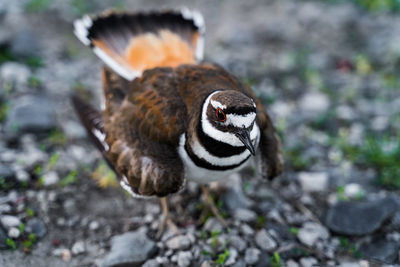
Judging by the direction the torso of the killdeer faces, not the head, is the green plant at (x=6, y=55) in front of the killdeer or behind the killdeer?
behind

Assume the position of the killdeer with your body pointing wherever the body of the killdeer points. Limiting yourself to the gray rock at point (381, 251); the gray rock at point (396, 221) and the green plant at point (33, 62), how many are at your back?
1

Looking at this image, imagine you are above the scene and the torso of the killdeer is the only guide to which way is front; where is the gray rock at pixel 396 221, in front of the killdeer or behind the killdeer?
in front

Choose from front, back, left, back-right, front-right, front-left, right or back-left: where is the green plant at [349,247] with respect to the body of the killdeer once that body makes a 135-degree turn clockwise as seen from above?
back

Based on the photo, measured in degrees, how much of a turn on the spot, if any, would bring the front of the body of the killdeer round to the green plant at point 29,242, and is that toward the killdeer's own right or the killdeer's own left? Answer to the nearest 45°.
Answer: approximately 135° to the killdeer's own right

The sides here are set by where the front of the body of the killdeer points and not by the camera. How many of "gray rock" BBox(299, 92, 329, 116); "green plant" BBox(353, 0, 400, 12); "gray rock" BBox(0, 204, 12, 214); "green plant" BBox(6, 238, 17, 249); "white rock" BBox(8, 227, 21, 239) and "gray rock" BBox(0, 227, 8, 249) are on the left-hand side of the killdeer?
2

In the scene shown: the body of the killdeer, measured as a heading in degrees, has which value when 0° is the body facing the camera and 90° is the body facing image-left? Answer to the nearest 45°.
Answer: approximately 315°

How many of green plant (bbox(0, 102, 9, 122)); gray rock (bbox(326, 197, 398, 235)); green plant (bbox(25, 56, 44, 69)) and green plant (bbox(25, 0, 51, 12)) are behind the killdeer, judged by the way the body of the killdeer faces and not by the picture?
3

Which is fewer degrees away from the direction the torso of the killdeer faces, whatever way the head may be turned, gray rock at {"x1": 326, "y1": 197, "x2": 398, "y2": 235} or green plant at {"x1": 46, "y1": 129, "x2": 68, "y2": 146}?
the gray rock

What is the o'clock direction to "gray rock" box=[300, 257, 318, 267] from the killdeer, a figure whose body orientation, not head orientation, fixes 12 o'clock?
The gray rock is roughly at 11 o'clock from the killdeer.

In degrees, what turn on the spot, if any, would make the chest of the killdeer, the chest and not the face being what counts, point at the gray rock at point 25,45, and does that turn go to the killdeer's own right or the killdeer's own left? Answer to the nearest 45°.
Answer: approximately 180°

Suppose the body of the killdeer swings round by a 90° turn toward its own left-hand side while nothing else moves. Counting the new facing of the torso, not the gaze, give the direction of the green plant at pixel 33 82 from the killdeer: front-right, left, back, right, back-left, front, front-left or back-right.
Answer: left

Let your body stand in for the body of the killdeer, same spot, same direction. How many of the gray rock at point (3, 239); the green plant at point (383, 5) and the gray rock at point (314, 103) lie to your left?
2

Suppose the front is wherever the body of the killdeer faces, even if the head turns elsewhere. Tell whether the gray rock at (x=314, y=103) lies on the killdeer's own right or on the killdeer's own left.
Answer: on the killdeer's own left

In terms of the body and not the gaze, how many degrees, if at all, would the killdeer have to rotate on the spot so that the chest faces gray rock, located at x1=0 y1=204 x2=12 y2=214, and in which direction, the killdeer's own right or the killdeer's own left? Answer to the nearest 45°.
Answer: approximately 135° to the killdeer's own right

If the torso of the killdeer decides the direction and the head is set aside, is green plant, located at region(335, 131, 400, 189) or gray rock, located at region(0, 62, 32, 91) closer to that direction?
the green plant
